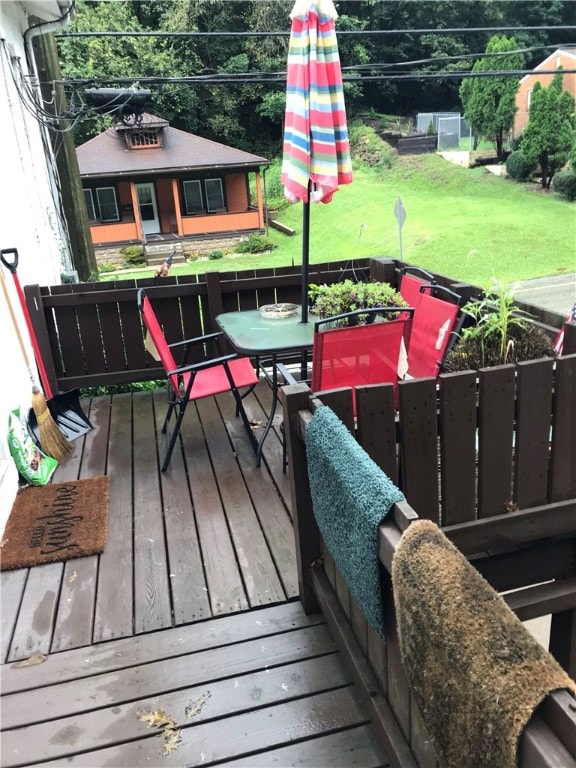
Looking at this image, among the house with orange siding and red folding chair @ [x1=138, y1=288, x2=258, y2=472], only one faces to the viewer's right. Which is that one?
the red folding chair

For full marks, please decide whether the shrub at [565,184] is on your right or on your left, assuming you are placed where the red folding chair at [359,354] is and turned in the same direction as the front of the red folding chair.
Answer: on your right

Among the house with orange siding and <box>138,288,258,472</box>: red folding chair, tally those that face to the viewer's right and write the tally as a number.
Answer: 1

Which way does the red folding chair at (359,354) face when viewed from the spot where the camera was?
facing away from the viewer and to the left of the viewer

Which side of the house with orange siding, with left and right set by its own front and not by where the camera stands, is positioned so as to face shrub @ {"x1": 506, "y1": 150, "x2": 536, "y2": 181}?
left

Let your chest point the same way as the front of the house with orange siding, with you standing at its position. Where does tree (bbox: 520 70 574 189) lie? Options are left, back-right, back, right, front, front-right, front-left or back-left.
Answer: left

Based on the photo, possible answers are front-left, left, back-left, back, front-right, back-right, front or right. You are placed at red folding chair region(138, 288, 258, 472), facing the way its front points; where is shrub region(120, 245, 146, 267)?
left

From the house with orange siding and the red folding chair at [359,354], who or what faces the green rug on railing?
the house with orange siding

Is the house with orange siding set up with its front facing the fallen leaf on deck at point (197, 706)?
yes

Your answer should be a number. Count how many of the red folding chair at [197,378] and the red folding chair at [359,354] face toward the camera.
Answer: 0

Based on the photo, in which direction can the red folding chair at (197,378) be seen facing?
to the viewer's right

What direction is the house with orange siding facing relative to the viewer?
toward the camera

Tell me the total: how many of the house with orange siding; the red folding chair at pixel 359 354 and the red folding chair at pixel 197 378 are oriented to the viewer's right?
1

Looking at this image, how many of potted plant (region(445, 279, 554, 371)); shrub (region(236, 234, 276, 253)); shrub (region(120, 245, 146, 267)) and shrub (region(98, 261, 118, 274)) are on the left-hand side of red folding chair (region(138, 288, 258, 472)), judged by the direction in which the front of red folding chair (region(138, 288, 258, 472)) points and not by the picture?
3

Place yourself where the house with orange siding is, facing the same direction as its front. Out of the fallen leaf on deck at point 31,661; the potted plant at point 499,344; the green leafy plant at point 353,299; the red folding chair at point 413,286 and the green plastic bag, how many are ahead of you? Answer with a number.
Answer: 5

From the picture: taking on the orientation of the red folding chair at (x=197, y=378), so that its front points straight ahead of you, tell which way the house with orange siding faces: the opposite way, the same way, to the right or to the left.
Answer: to the right

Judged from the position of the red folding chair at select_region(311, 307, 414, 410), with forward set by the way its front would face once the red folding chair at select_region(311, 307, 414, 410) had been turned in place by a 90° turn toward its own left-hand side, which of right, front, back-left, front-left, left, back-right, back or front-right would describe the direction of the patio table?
right

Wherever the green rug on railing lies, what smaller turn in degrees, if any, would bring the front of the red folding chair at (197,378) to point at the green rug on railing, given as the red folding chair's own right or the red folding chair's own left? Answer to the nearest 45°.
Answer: approximately 90° to the red folding chair's own right

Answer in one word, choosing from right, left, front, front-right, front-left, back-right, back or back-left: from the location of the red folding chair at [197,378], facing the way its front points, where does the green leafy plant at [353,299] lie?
front

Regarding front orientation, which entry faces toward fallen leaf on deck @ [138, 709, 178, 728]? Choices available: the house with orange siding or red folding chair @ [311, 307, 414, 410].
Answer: the house with orange siding
